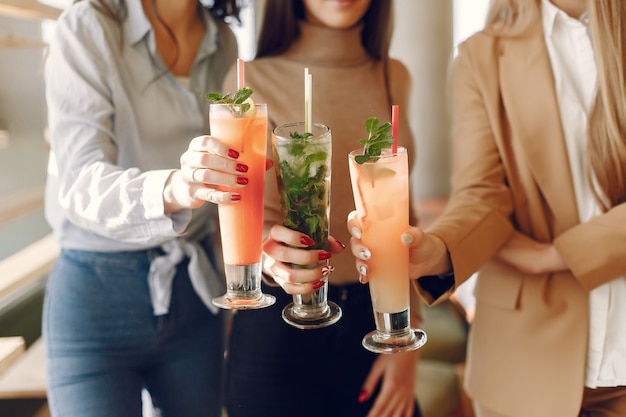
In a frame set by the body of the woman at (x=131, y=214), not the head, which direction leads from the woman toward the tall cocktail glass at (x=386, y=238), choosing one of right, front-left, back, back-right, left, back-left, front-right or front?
front

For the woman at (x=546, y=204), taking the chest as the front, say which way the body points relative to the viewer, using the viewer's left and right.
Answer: facing the viewer

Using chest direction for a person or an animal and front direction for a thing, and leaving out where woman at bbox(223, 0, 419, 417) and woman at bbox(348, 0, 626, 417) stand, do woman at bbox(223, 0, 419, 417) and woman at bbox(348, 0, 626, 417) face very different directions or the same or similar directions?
same or similar directions

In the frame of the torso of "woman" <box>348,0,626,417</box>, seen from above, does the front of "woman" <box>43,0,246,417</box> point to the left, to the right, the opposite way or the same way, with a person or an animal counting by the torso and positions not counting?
to the left

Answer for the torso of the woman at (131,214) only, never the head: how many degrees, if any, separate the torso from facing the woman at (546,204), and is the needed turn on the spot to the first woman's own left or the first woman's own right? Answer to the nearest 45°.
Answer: approximately 45° to the first woman's own left

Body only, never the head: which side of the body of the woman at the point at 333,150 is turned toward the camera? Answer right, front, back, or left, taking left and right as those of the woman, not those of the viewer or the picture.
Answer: front

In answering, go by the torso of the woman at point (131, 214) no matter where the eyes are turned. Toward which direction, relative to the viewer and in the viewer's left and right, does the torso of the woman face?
facing the viewer and to the right of the viewer
